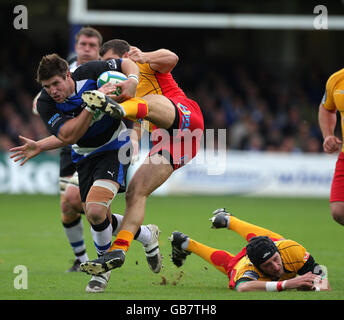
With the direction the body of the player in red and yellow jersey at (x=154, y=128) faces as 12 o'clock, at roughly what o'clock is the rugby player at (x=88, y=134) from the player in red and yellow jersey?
The rugby player is roughly at 11 o'clock from the player in red and yellow jersey.

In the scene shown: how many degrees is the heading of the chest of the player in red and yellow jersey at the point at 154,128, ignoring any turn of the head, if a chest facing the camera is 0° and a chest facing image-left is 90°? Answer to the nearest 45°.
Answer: approximately 90°

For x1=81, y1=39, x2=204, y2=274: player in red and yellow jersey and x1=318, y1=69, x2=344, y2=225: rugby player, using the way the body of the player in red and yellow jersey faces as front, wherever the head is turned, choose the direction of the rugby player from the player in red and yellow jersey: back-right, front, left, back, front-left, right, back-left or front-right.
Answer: back
